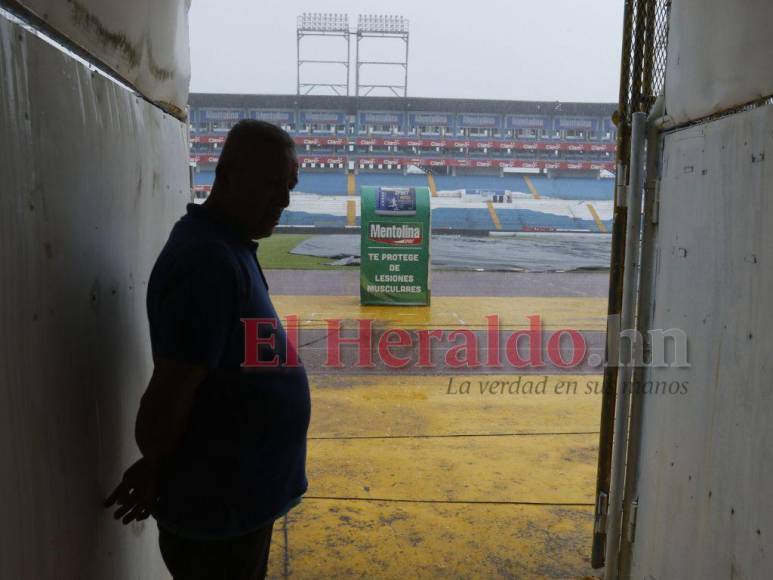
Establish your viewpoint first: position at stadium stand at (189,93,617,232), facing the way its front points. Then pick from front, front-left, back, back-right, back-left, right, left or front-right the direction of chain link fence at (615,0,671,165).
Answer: front

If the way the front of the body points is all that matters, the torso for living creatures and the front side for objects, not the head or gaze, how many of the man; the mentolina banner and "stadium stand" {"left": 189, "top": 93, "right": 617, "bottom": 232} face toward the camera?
2

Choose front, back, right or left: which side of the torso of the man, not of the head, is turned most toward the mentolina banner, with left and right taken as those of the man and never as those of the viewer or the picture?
left

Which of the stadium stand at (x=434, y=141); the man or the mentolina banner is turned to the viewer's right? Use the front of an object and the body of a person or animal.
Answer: the man

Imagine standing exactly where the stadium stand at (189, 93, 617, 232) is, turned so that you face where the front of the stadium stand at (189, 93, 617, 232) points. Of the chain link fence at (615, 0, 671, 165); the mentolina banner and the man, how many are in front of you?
3

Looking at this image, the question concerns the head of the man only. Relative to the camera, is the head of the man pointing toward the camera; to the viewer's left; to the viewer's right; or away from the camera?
to the viewer's right

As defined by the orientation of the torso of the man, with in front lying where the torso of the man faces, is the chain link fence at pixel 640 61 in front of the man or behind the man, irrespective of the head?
in front

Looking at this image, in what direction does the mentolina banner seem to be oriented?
toward the camera

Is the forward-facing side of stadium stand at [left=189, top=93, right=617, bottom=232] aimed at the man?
yes

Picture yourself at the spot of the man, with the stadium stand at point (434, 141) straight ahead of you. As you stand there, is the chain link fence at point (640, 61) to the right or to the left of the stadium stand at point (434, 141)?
right

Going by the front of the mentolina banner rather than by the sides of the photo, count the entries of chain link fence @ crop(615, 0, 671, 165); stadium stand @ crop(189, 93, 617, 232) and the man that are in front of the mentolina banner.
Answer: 2

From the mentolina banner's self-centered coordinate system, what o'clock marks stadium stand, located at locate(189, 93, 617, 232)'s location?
The stadium stand is roughly at 6 o'clock from the mentolina banner.

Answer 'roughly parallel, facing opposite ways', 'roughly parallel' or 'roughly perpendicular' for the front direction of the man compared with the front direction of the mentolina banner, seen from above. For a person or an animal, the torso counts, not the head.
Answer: roughly perpendicular

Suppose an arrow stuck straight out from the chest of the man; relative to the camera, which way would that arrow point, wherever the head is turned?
to the viewer's right

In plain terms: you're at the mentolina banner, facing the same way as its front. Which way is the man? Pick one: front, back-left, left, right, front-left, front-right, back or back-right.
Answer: front
